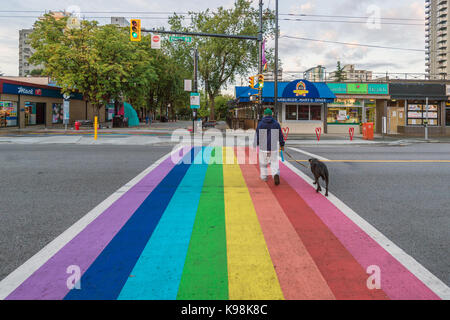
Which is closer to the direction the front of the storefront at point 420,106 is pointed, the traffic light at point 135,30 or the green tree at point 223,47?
the traffic light

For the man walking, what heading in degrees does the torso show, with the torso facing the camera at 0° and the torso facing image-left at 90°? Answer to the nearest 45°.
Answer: approximately 180°

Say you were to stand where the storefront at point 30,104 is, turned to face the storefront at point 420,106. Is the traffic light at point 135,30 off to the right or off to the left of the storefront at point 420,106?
right

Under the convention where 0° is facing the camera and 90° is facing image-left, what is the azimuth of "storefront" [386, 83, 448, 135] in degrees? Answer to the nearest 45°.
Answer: approximately 0°

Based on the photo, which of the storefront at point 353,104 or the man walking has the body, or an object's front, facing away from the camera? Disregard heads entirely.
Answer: the man walking

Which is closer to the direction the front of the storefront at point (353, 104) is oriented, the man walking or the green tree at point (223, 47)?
the man walking
